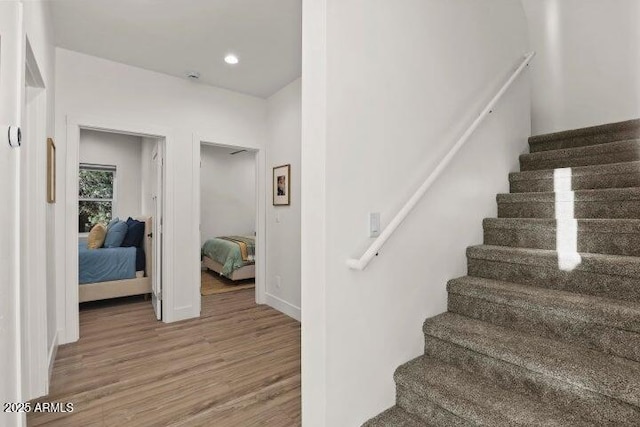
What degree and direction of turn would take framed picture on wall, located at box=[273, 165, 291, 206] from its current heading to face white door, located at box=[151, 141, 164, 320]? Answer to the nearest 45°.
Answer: approximately 45° to its right

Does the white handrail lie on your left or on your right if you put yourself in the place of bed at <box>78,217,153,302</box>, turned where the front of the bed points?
on your left

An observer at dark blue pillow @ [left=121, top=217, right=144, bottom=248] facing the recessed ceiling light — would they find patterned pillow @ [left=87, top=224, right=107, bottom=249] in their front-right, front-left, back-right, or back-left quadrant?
back-right

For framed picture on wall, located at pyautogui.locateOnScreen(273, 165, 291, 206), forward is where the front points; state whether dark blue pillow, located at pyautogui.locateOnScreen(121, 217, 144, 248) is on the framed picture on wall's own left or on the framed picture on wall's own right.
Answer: on the framed picture on wall's own right

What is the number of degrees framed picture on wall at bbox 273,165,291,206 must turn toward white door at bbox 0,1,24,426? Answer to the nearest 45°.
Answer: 0° — it already faces it

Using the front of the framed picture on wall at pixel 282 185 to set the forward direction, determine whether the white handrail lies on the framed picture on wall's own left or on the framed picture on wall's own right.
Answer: on the framed picture on wall's own left
